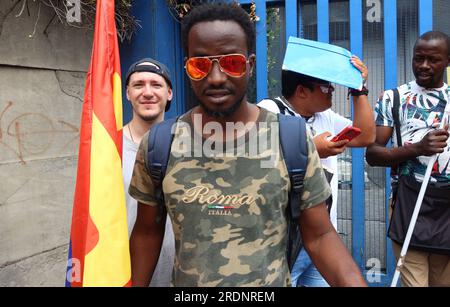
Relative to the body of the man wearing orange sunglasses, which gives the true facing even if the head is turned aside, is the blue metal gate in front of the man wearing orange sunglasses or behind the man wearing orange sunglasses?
behind

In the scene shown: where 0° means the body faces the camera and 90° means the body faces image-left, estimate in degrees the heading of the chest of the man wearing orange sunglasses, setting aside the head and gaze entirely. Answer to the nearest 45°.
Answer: approximately 0°

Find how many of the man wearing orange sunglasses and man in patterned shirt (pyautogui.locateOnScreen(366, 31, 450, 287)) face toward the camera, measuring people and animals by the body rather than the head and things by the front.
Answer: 2

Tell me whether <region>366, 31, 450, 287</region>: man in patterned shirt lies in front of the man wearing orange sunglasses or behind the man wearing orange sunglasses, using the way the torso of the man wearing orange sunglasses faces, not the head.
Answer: behind

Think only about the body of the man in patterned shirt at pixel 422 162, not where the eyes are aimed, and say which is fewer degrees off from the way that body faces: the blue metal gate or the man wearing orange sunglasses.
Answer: the man wearing orange sunglasses

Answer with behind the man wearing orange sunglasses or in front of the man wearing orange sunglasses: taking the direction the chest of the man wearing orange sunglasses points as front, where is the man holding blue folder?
behind

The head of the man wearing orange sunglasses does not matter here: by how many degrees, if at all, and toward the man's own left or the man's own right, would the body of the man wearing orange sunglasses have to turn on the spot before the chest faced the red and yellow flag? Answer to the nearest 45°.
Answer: approximately 135° to the man's own right
